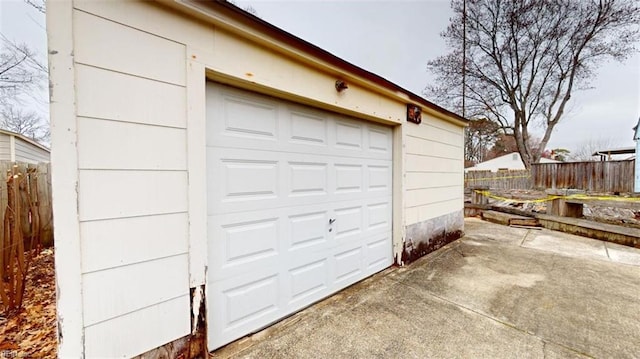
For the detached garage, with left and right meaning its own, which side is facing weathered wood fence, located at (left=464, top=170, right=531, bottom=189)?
left

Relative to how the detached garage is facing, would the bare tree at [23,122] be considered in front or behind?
behind

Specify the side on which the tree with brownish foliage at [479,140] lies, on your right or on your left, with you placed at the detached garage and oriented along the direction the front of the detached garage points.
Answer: on your left

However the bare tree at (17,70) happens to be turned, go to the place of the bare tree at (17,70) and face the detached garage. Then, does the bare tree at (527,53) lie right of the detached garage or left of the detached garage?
left

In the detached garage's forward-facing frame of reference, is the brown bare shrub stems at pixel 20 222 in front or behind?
behind

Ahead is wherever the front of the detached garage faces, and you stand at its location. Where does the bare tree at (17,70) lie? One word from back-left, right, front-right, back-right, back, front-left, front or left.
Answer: back

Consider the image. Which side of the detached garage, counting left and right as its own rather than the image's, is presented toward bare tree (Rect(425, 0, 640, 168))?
left

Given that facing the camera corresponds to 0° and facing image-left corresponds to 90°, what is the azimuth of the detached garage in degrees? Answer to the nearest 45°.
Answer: approximately 315°

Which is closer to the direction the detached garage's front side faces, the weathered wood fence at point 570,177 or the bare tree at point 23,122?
the weathered wood fence

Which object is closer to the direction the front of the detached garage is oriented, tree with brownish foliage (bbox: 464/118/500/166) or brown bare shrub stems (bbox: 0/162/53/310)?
the tree with brownish foliage
